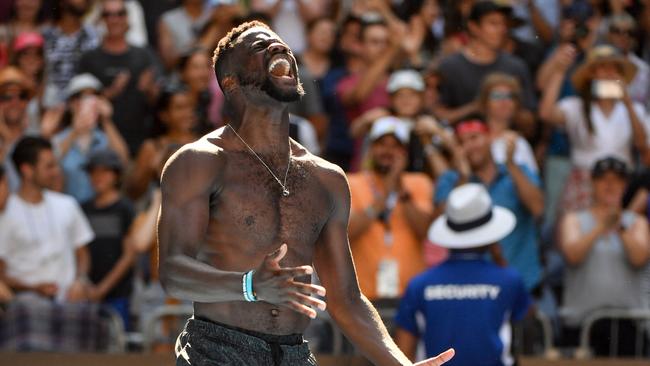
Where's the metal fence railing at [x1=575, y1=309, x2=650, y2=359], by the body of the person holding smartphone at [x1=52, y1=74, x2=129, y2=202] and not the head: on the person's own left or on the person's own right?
on the person's own left

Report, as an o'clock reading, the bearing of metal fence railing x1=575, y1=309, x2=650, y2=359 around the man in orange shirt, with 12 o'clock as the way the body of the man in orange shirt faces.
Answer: The metal fence railing is roughly at 9 o'clock from the man in orange shirt.

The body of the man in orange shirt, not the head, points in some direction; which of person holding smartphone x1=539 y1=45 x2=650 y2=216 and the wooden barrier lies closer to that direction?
the wooden barrier

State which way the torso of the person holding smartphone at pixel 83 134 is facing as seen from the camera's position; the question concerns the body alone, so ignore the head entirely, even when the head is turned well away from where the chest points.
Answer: toward the camera

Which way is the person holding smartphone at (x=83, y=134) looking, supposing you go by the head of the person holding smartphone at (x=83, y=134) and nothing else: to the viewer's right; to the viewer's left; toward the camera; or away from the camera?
toward the camera

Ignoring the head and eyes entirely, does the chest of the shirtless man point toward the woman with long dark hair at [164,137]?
no

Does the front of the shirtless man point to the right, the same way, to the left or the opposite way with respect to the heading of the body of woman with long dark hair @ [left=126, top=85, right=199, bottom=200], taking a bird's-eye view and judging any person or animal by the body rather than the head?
the same way

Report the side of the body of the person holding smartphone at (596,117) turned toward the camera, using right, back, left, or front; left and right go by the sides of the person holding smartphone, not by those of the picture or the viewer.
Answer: front

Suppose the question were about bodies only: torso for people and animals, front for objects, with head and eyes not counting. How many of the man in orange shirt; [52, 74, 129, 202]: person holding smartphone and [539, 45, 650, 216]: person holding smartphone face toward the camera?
3

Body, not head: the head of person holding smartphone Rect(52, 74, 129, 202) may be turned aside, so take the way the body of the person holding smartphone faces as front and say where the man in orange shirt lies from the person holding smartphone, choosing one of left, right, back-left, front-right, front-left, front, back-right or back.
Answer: front-left

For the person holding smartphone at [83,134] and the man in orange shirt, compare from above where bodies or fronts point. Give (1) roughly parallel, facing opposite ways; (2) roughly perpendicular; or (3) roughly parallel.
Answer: roughly parallel

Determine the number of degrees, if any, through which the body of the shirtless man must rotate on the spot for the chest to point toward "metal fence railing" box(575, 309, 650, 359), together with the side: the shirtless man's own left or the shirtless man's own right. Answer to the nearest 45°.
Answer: approximately 90° to the shirtless man's own left

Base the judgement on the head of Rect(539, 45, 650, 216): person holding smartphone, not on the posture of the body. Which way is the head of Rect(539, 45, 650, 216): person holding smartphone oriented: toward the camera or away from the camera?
toward the camera

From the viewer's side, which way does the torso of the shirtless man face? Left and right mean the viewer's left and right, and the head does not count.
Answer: facing the viewer and to the right of the viewer

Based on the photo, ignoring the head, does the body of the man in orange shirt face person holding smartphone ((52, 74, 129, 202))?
no

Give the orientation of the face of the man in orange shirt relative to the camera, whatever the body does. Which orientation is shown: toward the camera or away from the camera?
toward the camera

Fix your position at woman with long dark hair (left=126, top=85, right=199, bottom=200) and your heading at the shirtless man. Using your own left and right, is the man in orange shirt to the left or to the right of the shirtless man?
left
